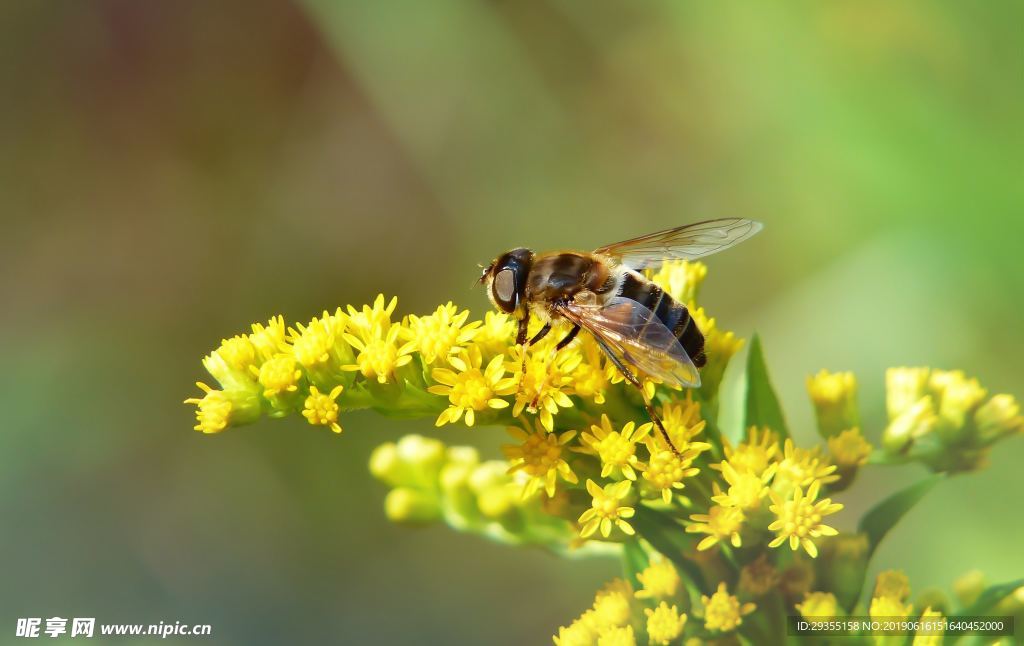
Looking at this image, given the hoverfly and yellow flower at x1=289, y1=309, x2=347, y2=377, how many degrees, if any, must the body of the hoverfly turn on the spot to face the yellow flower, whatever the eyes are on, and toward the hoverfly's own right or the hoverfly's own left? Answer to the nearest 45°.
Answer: approximately 45° to the hoverfly's own left

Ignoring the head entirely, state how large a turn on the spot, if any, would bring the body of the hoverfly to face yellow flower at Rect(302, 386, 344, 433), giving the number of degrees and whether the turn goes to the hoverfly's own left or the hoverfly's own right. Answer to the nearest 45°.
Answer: approximately 45° to the hoverfly's own left

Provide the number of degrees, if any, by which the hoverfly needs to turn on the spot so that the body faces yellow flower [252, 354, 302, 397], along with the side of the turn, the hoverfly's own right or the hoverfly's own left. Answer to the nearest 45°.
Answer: approximately 45° to the hoverfly's own left

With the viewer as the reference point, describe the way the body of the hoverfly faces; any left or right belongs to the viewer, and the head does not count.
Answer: facing to the left of the viewer
